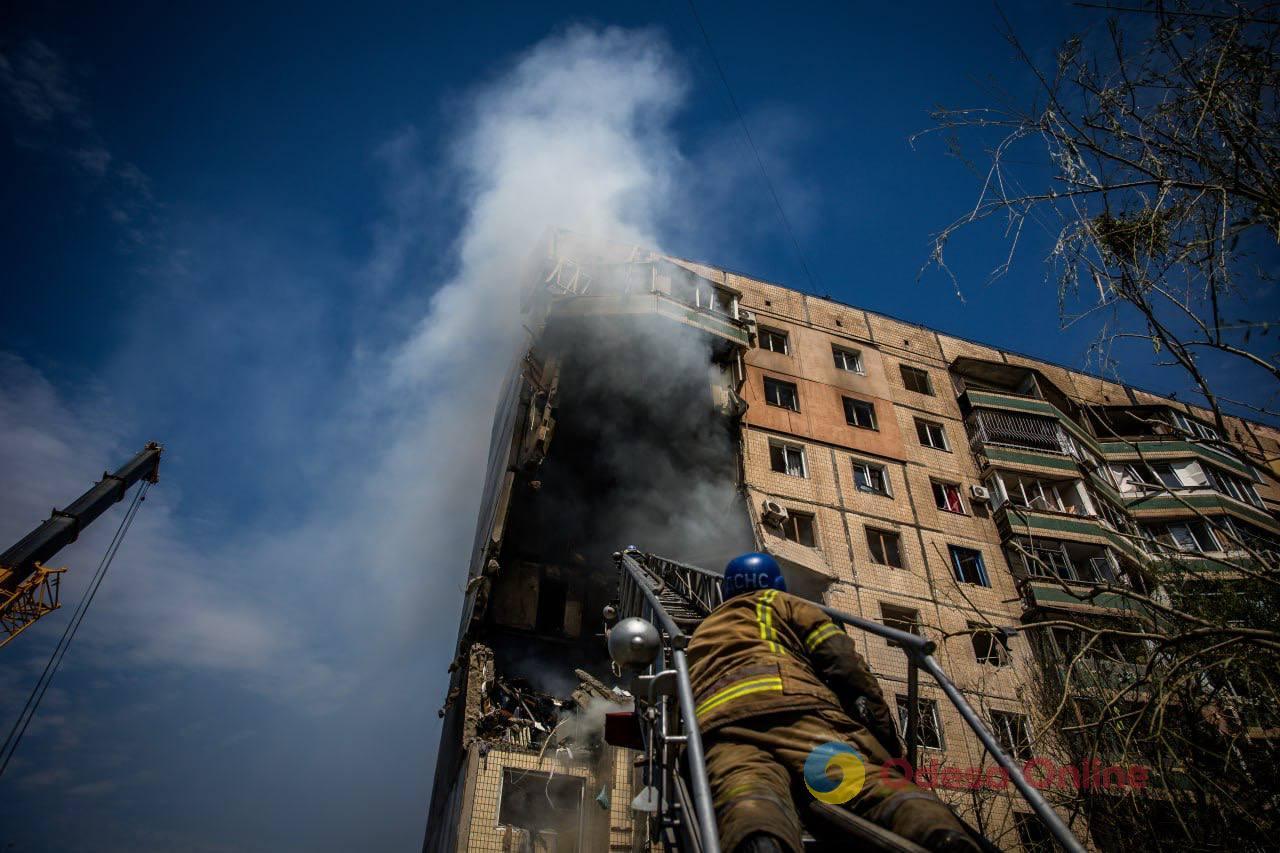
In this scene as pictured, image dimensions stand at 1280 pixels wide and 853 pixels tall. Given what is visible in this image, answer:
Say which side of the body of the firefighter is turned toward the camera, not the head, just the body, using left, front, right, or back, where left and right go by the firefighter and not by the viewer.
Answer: back

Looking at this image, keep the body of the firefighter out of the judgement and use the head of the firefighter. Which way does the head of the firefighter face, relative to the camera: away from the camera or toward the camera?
away from the camera

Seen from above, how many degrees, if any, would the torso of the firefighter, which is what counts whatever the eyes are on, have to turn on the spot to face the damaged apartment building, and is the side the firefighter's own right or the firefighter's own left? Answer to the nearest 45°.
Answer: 0° — they already face it
